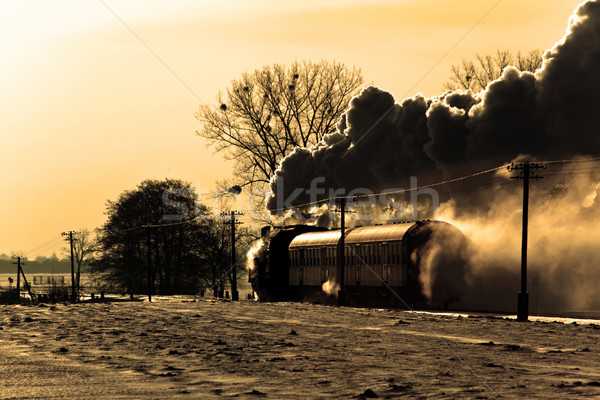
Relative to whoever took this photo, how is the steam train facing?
facing away from the viewer and to the left of the viewer

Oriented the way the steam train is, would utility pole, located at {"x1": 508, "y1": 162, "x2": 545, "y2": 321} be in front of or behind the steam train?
behind
